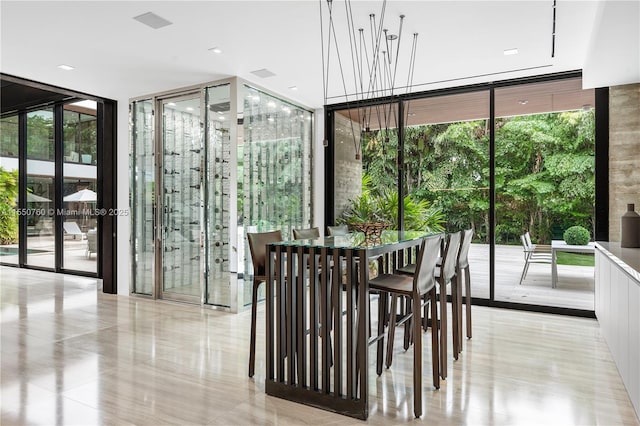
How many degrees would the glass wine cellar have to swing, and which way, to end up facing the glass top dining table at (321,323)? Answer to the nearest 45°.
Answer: approximately 45° to its left

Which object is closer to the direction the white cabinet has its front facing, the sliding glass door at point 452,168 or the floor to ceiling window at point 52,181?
the floor to ceiling window

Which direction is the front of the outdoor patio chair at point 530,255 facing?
to the viewer's right

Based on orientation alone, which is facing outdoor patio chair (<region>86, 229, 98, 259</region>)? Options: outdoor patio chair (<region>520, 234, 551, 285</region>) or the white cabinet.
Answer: the white cabinet

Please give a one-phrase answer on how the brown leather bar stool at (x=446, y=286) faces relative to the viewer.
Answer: facing away from the viewer and to the left of the viewer

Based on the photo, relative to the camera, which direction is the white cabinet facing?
to the viewer's left

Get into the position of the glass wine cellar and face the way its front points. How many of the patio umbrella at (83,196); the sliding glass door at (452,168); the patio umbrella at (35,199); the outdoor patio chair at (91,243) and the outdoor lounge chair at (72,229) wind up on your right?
4

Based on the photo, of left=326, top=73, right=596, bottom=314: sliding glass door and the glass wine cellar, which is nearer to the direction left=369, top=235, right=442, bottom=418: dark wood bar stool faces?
the glass wine cellar
